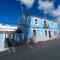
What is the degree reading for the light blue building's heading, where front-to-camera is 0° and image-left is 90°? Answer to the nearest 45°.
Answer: approximately 315°
